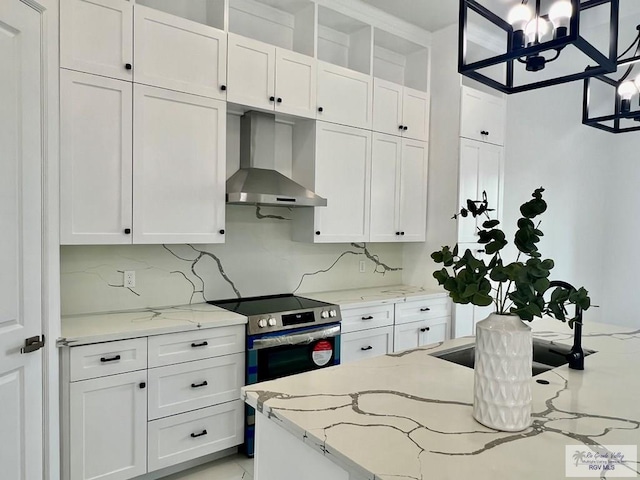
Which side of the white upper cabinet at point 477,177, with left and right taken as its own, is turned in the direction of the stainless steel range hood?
right

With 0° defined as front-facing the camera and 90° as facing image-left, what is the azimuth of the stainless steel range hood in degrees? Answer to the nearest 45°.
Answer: approximately 315°

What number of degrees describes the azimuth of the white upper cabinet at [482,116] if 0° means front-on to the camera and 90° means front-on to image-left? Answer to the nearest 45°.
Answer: approximately 315°

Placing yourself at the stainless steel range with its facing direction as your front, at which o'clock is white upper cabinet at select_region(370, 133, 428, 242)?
The white upper cabinet is roughly at 9 o'clock from the stainless steel range.

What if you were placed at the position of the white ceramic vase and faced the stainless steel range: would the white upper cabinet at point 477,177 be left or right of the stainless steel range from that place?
right

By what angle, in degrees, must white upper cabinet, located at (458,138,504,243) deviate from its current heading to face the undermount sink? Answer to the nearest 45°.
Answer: approximately 45° to its right

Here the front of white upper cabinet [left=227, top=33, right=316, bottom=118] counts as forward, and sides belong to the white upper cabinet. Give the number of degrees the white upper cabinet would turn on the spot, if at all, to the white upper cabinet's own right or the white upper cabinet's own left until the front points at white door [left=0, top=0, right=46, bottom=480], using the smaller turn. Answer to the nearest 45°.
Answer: approximately 90° to the white upper cabinet's own right

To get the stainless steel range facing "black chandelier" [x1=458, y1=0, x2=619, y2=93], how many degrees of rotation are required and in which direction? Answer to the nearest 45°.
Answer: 0° — it already faces it

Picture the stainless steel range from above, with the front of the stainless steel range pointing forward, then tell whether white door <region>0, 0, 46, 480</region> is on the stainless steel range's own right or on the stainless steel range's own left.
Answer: on the stainless steel range's own right

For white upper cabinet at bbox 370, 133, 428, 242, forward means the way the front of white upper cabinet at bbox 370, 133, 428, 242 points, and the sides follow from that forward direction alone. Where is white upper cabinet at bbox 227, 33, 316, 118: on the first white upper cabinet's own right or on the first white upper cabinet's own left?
on the first white upper cabinet's own right
